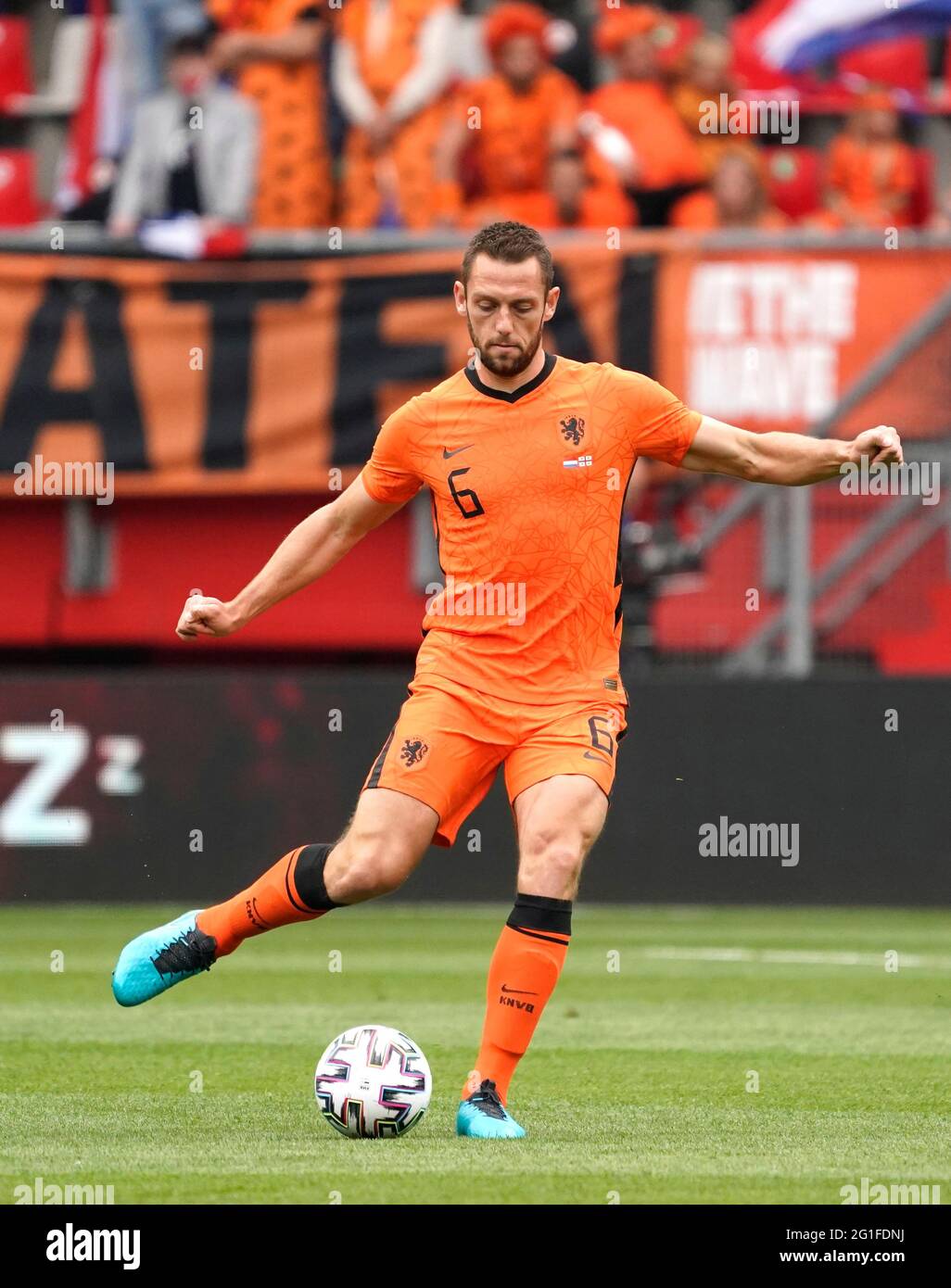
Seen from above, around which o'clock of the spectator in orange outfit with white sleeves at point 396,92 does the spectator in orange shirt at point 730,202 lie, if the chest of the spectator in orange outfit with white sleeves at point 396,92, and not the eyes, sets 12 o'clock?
the spectator in orange shirt at point 730,202 is roughly at 9 o'clock from the spectator in orange outfit with white sleeves at point 396,92.

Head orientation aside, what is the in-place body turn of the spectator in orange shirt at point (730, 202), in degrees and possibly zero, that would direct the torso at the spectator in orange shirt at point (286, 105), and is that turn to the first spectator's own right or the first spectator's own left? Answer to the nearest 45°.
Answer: approximately 90° to the first spectator's own right

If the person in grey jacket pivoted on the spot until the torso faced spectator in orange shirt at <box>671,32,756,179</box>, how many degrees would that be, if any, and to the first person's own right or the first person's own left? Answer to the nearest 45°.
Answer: approximately 90° to the first person's own left

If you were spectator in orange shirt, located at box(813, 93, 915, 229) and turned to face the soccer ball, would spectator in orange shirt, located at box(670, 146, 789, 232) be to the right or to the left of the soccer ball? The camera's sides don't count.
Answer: right

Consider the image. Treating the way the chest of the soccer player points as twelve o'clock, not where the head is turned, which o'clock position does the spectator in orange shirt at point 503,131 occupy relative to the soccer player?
The spectator in orange shirt is roughly at 6 o'clock from the soccer player.

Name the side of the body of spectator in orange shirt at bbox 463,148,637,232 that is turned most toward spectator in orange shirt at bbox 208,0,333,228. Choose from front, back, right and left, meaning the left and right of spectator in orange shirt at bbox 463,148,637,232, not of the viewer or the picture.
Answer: right

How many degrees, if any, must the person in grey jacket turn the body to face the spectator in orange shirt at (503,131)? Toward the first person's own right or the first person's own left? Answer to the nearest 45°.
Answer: approximately 90° to the first person's own left

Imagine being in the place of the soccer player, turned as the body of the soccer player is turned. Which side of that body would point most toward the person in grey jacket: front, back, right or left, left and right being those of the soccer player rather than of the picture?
back
